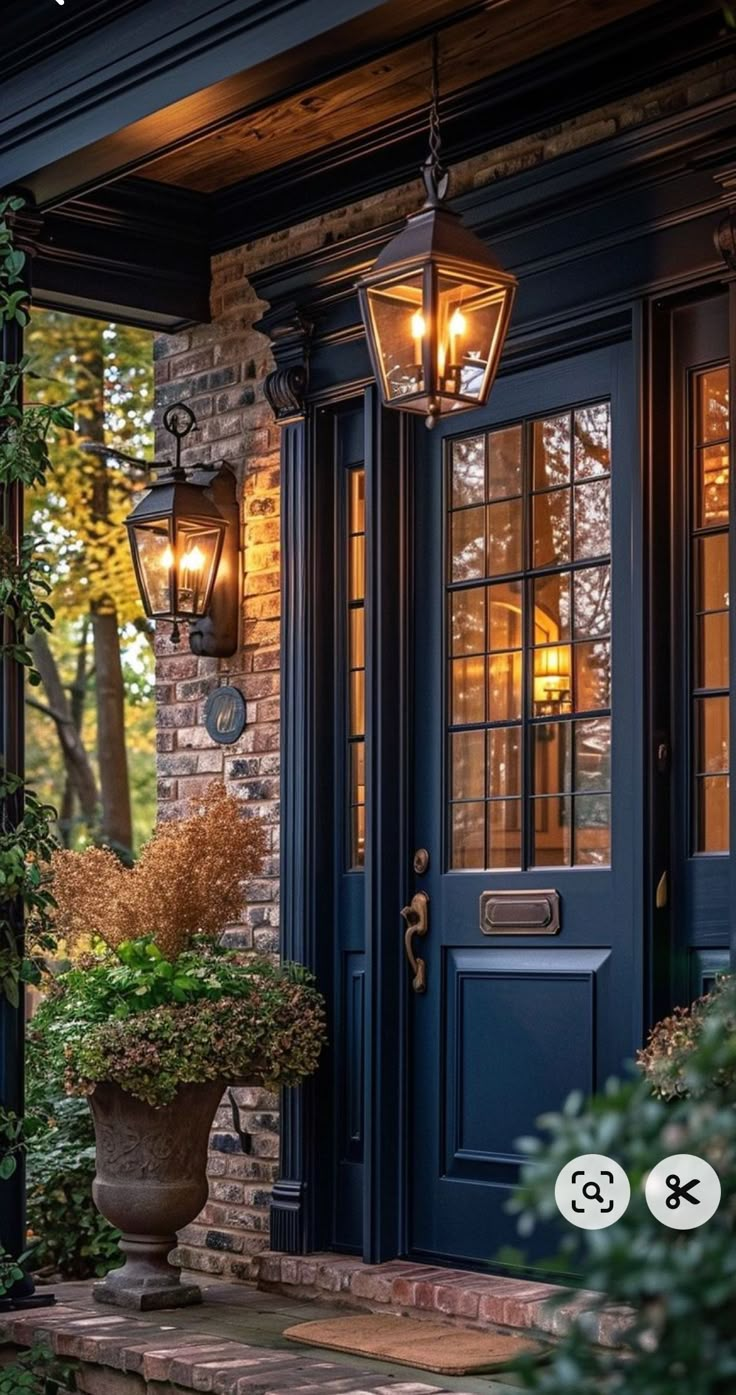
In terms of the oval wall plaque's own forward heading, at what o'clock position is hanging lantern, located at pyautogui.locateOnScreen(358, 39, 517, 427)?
The hanging lantern is roughly at 10 o'clock from the oval wall plaque.

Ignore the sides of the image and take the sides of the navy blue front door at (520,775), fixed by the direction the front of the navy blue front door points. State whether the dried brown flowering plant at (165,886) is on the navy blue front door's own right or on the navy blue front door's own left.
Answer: on the navy blue front door's own right

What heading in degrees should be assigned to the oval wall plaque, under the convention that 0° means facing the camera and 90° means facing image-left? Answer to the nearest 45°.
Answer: approximately 45°

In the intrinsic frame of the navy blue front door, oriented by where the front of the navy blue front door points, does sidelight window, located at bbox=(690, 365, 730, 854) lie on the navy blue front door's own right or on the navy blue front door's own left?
on the navy blue front door's own left

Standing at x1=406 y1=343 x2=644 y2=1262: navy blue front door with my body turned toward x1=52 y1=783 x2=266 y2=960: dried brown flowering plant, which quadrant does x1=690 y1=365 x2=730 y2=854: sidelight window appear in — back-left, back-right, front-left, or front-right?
back-left

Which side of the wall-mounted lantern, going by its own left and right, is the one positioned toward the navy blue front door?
left
